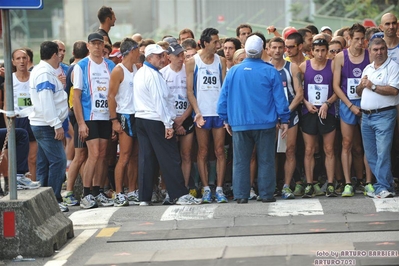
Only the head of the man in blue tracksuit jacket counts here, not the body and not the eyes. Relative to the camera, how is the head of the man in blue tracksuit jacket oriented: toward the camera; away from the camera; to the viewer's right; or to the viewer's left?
away from the camera

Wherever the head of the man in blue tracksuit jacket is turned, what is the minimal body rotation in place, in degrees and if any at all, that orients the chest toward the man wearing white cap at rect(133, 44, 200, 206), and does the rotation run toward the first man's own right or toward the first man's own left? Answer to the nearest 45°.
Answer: approximately 90° to the first man's own left

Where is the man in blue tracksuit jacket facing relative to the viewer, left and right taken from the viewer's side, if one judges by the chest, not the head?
facing away from the viewer

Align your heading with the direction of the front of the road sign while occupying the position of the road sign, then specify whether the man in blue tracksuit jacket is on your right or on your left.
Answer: on your left

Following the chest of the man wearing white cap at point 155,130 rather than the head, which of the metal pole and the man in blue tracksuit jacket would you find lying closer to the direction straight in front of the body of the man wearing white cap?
the man in blue tracksuit jacket
